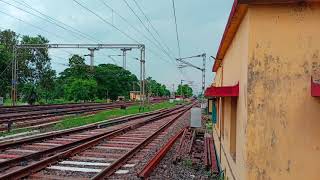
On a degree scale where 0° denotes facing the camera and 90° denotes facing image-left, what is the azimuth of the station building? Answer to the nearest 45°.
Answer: approximately 90°
